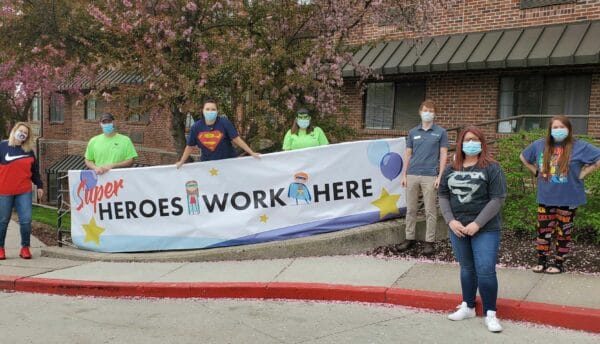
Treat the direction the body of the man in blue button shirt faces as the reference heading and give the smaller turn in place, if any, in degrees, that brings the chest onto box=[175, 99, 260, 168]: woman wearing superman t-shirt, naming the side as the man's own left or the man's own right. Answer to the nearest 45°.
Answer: approximately 90° to the man's own right

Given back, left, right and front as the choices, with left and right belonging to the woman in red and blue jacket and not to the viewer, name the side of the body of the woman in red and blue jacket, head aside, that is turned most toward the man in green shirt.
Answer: left

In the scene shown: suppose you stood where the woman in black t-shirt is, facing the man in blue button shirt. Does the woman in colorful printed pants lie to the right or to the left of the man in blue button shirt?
right

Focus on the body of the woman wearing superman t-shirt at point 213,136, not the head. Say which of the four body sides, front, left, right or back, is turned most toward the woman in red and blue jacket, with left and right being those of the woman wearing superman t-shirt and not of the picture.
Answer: right

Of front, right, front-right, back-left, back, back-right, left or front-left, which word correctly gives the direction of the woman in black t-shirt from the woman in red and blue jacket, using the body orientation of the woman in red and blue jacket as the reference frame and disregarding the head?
front-left

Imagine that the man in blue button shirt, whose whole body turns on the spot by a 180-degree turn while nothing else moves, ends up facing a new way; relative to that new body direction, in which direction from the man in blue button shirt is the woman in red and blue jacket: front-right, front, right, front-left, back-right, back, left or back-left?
left

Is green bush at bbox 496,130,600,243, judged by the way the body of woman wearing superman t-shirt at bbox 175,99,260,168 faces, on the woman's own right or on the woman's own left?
on the woman's own left
